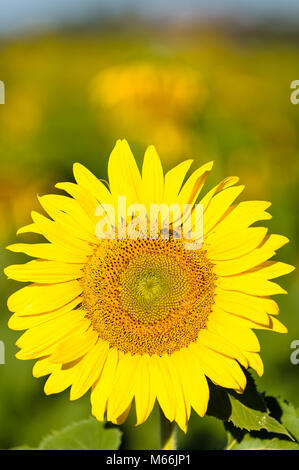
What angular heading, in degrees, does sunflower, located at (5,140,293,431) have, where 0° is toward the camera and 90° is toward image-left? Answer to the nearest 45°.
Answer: approximately 0°
